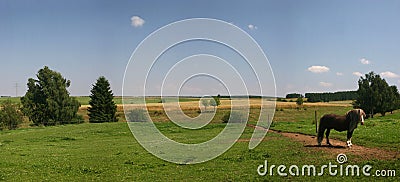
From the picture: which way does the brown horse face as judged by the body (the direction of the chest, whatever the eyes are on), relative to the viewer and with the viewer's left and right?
facing to the right of the viewer
